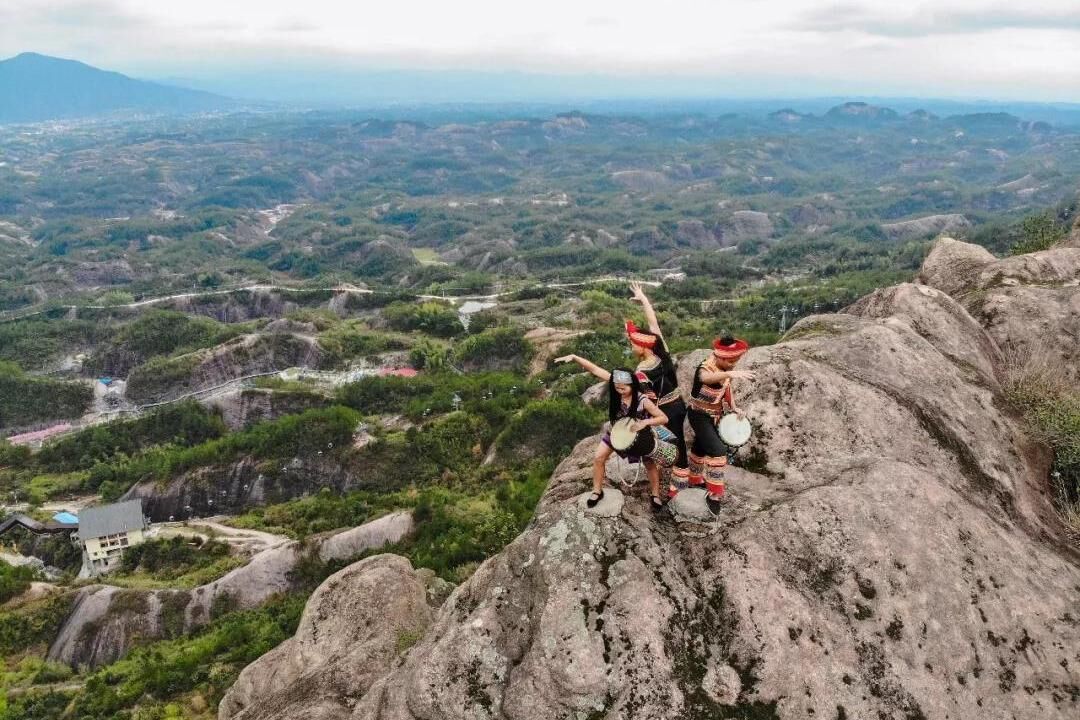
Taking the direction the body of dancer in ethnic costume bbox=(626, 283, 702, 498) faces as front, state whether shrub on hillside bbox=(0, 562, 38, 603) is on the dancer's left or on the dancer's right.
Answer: on the dancer's right

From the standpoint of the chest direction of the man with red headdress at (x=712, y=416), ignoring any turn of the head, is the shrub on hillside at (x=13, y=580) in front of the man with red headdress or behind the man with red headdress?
behind

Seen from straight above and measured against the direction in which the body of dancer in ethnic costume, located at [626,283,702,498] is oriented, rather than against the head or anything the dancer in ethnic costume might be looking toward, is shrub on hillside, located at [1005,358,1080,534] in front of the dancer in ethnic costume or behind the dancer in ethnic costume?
behind

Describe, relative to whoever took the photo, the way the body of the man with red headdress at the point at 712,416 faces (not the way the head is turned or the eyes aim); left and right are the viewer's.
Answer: facing the viewer and to the right of the viewer

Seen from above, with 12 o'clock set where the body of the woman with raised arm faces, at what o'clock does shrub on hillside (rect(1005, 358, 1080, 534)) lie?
The shrub on hillside is roughly at 8 o'clock from the woman with raised arm.

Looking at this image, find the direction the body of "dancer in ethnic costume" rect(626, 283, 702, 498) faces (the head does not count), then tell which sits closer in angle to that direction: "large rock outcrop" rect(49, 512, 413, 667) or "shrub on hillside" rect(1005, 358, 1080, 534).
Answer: the large rock outcrop

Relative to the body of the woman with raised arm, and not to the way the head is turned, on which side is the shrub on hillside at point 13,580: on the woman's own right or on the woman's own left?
on the woman's own right

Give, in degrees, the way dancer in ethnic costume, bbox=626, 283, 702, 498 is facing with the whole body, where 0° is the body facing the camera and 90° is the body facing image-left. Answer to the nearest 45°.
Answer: approximately 45°

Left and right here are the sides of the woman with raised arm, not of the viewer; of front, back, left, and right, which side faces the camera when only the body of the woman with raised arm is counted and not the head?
front
